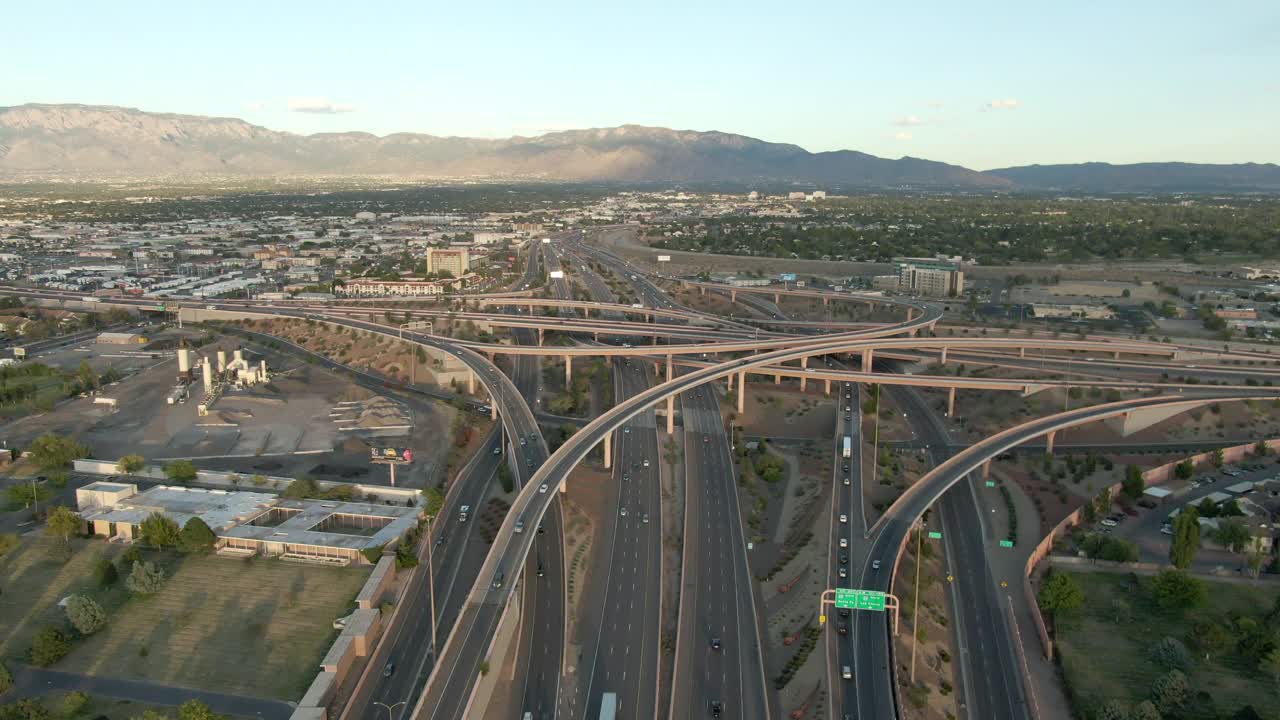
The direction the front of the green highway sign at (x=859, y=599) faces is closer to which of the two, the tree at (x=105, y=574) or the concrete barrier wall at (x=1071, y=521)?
the tree

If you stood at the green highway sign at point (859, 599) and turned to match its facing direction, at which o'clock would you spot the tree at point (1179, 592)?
The tree is roughly at 8 o'clock from the green highway sign.

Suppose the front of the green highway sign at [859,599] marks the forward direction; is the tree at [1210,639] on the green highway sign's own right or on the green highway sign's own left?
on the green highway sign's own left

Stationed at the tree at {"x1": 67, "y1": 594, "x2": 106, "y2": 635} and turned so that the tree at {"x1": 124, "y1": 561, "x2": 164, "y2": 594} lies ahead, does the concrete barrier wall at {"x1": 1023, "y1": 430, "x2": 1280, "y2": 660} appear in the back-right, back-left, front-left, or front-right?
front-right

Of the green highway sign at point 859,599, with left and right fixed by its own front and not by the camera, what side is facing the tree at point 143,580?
right

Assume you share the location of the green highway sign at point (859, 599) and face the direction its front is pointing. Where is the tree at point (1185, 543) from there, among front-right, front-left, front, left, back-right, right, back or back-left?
back-left

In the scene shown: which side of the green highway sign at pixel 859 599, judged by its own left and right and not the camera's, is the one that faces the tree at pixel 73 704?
right

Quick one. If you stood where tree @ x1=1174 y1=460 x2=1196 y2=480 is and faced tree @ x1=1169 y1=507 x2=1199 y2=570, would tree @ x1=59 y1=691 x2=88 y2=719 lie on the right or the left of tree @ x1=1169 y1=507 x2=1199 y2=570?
right

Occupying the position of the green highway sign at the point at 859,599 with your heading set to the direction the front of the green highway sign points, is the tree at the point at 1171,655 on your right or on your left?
on your left

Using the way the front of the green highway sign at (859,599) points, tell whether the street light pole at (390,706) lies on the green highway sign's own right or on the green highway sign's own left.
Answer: on the green highway sign's own right

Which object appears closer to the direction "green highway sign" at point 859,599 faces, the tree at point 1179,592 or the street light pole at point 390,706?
the street light pole

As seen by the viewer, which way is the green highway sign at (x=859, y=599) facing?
toward the camera

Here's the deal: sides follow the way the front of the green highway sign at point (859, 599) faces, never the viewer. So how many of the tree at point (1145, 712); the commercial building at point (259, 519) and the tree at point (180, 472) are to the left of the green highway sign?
1

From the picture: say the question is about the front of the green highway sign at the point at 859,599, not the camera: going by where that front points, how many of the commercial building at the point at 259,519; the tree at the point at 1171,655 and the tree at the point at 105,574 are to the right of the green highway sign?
2

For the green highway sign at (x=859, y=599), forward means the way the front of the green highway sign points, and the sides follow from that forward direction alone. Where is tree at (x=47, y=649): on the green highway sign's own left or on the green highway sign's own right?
on the green highway sign's own right

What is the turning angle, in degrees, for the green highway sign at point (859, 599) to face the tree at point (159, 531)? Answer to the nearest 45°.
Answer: approximately 90° to its right
